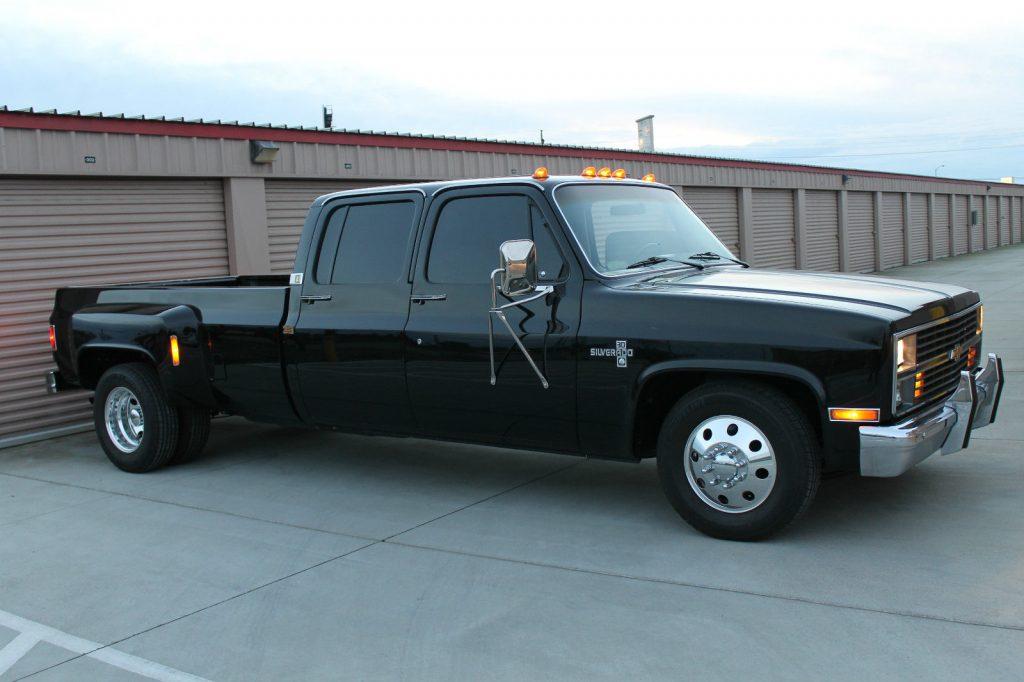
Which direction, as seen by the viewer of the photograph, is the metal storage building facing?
facing the viewer and to the right of the viewer

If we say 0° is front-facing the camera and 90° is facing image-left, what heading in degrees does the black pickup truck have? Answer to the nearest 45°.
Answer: approximately 315°

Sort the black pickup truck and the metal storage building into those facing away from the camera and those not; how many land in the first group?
0

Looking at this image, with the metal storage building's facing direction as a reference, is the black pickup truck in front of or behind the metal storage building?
in front

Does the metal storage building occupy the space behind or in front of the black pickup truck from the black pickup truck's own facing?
behind
